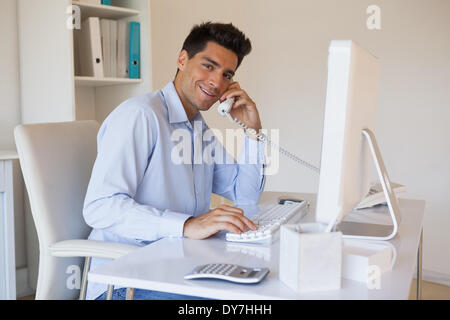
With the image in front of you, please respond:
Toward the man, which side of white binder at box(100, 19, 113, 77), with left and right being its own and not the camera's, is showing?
front

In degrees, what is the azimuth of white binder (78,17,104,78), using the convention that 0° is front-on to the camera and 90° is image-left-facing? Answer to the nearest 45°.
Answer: approximately 0°

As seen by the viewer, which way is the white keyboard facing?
to the viewer's left

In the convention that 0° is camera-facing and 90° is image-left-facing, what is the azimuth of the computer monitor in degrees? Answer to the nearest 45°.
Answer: approximately 90°

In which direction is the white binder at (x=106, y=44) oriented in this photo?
toward the camera

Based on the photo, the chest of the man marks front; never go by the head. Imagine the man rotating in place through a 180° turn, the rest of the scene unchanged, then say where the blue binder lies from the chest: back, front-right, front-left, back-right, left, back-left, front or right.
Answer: front-right

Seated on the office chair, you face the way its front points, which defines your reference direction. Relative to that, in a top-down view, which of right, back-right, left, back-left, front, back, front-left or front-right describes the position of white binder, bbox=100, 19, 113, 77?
back-left

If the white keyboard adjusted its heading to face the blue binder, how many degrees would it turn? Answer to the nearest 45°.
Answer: approximately 45° to its right

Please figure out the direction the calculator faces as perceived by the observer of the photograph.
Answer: facing to the left of the viewer

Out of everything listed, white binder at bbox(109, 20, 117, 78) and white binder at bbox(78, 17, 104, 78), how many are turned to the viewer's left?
0

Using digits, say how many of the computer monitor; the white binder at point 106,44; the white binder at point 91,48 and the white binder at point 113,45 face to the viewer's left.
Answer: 1
